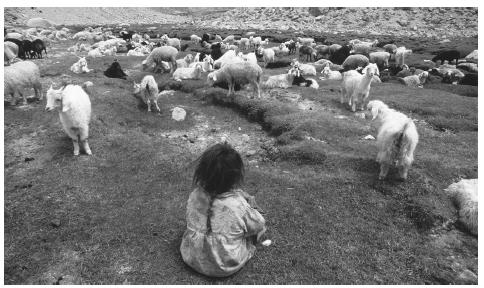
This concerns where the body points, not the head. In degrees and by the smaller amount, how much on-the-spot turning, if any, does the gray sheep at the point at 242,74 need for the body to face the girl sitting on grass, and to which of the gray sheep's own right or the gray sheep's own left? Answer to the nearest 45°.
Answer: approximately 90° to the gray sheep's own left

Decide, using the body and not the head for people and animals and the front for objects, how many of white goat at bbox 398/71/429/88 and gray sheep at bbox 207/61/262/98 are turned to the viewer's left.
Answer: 1

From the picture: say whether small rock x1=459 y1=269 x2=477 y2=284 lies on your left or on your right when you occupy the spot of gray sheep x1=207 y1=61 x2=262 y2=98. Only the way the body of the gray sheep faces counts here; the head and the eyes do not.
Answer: on your left

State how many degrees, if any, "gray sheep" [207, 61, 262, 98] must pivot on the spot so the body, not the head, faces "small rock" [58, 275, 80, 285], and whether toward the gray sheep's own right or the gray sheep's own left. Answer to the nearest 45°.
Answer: approximately 90° to the gray sheep's own left

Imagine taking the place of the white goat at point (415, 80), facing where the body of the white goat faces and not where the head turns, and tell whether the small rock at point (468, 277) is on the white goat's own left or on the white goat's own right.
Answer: on the white goat's own right

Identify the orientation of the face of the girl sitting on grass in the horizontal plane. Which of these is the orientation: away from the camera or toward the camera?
away from the camera

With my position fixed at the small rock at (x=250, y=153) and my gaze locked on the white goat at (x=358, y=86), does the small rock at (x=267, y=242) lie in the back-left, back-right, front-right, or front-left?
back-right

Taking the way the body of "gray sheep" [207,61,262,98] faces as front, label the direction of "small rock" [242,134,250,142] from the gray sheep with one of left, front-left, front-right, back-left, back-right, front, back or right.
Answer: left

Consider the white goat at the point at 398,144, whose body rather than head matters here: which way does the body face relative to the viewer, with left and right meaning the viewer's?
facing away from the viewer and to the left of the viewer

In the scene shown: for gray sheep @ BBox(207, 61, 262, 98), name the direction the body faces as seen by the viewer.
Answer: to the viewer's left

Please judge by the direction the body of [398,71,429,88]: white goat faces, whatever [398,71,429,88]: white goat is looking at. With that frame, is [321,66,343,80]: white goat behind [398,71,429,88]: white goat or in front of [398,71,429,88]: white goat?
behind

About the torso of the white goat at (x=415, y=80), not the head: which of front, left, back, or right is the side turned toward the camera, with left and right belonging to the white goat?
right

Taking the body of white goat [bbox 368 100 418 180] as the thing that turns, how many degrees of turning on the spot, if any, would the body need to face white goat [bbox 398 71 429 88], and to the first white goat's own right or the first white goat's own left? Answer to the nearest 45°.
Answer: approximately 45° to the first white goat's own right

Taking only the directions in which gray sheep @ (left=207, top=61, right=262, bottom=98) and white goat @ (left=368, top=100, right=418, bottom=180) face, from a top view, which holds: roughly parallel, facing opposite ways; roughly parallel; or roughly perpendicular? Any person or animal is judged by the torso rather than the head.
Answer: roughly perpendicular
